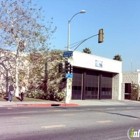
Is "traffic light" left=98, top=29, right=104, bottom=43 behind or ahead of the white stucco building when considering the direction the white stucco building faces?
ahead

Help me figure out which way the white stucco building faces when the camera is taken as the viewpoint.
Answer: facing the viewer and to the right of the viewer
